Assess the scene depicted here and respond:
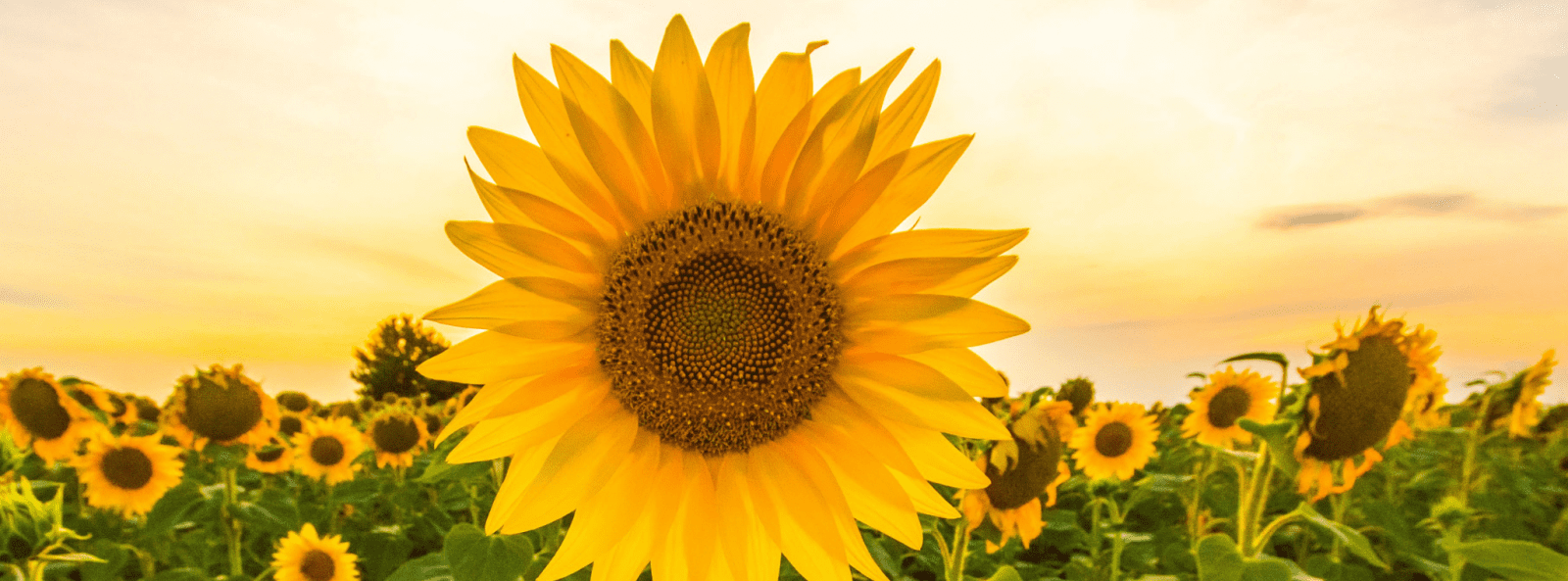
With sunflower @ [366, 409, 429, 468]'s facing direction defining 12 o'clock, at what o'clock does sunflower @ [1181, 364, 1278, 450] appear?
sunflower @ [1181, 364, 1278, 450] is roughly at 10 o'clock from sunflower @ [366, 409, 429, 468].

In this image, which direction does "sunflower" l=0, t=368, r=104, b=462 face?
toward the camera

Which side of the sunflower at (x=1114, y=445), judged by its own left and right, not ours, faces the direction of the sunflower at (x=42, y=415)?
right

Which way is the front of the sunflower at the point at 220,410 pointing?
toward the camera

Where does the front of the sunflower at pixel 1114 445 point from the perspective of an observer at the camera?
facing the viewer

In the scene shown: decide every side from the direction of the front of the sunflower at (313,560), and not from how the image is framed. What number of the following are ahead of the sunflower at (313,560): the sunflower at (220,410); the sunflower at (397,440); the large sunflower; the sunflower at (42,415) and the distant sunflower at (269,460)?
1

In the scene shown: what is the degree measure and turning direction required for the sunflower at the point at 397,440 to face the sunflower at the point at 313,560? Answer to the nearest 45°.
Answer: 0° — it already faces it

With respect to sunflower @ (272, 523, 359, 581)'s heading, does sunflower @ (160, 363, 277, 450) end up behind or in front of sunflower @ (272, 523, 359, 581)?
behind

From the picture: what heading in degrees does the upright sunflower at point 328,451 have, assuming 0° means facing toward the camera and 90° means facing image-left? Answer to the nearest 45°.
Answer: approximately 0°

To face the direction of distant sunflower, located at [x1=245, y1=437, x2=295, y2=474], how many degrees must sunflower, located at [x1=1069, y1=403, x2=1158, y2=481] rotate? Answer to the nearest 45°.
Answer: approximately 90° to its right

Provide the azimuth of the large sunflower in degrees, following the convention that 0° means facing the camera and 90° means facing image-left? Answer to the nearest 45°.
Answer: approximately 0°

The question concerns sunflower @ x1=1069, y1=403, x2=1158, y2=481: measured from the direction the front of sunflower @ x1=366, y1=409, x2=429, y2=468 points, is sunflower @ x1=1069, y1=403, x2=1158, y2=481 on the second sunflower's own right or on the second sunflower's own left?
on the second sunflower's own left
